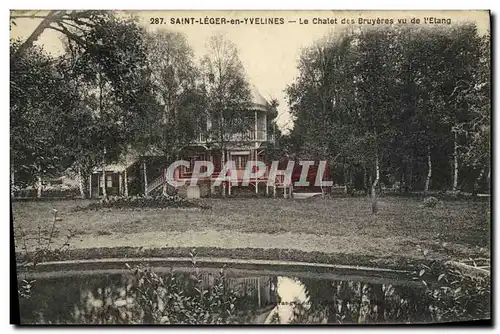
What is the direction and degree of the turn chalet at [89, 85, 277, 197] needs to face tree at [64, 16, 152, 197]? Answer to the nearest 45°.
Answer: approximately 90° to its right

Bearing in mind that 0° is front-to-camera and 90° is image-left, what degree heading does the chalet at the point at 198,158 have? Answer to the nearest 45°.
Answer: approximately 0°
